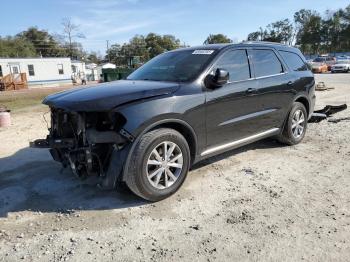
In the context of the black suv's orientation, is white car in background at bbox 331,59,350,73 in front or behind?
behind

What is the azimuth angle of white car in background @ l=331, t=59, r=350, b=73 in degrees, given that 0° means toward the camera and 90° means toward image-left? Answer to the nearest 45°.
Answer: approximately 45°

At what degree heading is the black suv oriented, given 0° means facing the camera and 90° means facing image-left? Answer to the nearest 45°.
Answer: approximately 45°
